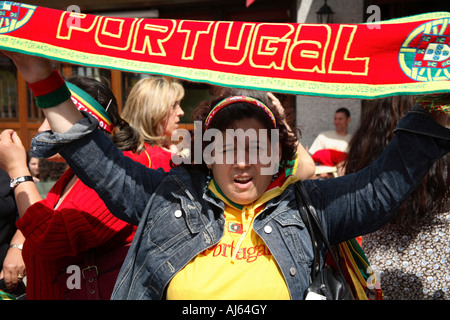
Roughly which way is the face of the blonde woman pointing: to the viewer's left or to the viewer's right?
to the viewer's right

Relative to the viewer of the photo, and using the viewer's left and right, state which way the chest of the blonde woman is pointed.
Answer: facing to the right of the viewer

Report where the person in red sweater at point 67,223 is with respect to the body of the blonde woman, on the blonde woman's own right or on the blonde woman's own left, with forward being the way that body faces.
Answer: on the blonde woman's own right
